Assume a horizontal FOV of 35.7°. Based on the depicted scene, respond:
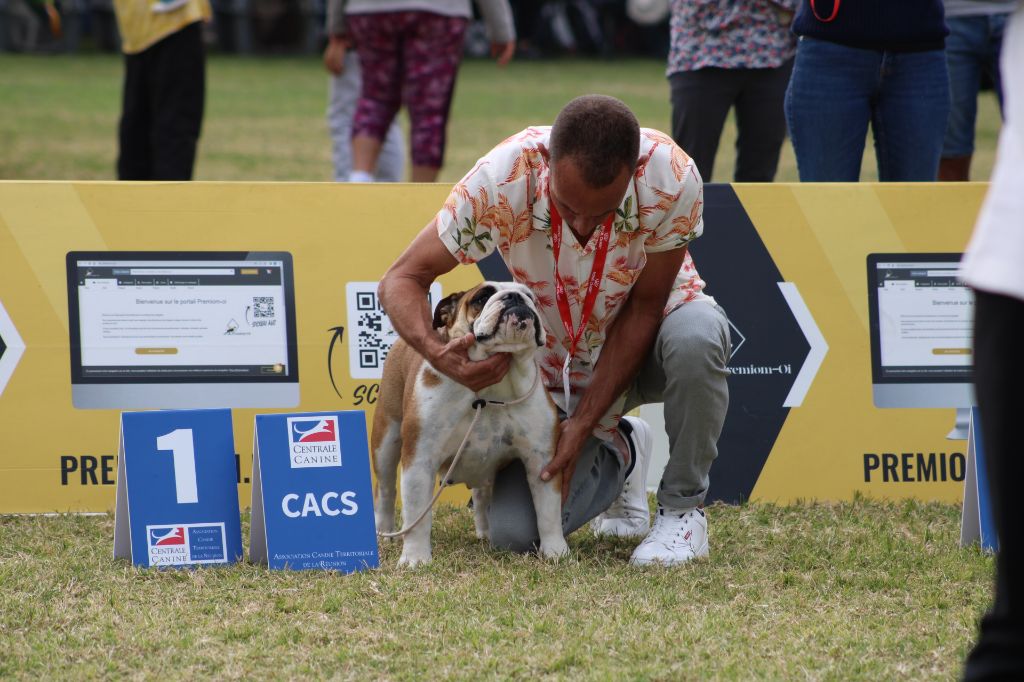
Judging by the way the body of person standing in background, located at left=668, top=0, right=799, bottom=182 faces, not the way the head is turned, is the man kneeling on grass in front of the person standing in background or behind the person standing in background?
in front

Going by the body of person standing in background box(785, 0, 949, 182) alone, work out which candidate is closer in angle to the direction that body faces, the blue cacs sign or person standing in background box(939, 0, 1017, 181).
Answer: the blue cacs sign

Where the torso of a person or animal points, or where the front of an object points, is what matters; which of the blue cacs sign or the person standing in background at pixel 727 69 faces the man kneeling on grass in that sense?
the person standing in background

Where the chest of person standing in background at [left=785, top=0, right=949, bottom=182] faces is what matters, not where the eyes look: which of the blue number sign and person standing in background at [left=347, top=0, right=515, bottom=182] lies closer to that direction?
the blue number sign

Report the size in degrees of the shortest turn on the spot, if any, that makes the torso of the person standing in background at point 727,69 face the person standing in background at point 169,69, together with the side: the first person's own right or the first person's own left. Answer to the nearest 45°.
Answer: approximately 90° to the first person's own right

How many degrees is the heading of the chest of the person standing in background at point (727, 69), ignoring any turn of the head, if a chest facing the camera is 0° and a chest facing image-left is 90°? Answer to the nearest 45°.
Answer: approximately 0°
